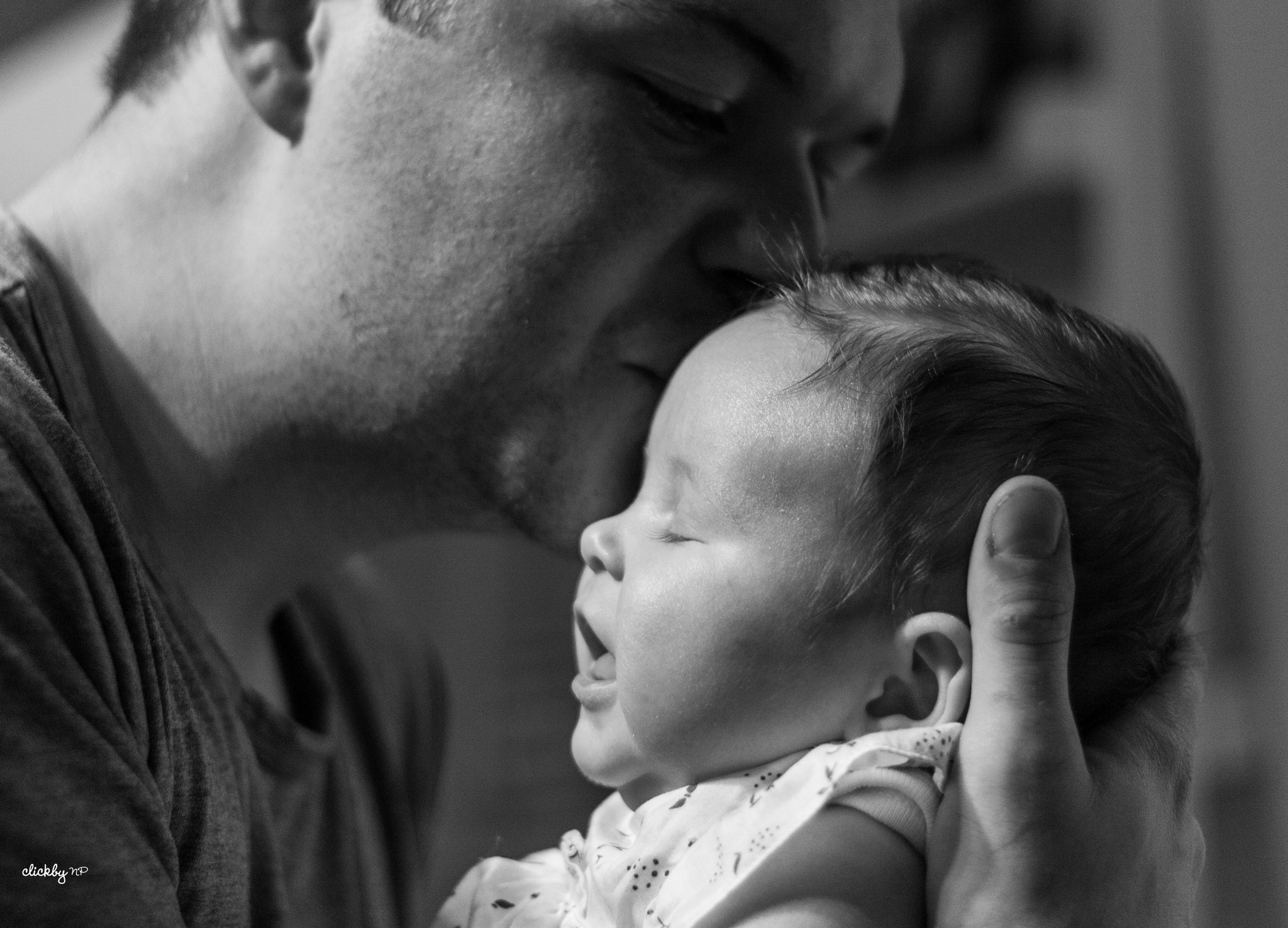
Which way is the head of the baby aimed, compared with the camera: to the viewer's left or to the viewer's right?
to the viewer's left

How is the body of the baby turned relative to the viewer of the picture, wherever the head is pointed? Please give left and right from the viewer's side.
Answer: facing to the left of the viewer

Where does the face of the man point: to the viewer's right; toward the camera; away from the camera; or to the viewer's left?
to the viewer's right
